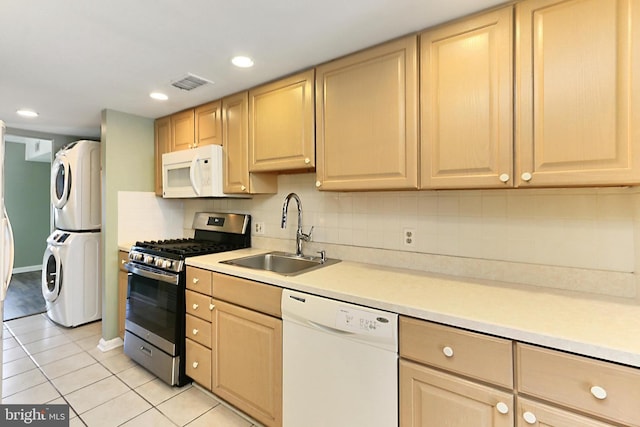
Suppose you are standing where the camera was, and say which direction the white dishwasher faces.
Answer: facing the viewer and to the left of the viewer

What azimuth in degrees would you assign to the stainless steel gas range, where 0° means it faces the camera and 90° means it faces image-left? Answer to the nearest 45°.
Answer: approximately 45°

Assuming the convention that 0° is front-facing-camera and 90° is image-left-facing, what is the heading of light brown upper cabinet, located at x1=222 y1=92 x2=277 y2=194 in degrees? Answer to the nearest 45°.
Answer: approximately 45°

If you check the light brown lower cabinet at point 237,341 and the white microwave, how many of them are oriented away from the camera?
0

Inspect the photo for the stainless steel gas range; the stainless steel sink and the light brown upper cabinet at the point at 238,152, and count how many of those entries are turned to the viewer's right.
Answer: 0

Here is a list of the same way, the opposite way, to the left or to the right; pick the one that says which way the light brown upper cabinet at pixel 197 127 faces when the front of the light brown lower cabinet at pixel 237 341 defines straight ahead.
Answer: the same way

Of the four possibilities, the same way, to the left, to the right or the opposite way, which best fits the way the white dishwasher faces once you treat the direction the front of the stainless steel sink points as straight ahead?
the same way

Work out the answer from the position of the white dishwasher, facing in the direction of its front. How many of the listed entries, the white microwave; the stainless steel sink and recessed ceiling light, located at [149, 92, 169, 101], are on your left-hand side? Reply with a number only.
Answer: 0

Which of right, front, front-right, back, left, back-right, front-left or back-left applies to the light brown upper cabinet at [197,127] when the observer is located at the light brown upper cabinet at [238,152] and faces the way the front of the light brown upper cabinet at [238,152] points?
right

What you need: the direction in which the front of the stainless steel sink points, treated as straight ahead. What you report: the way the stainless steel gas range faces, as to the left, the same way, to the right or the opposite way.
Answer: the same way

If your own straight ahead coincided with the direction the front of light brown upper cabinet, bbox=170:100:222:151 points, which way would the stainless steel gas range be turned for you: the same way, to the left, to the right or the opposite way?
the same way

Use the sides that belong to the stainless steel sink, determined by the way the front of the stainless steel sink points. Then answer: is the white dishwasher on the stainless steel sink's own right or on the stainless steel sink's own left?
on the stainless steel sink's own left

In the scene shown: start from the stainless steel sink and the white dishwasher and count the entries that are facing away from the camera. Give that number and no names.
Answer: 0

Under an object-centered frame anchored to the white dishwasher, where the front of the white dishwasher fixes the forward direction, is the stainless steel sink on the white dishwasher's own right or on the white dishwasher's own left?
on the white dishwasher's own right

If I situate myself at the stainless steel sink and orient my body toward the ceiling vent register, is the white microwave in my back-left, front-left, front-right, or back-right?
front-right
